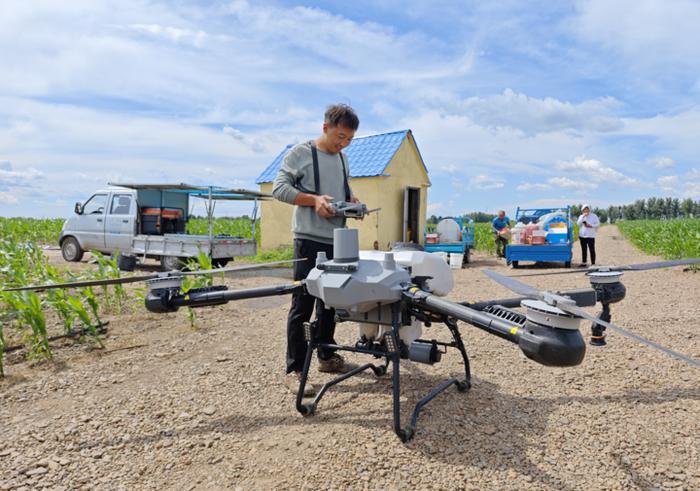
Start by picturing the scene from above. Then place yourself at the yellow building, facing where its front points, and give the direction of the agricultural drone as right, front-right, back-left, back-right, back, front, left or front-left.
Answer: front-right

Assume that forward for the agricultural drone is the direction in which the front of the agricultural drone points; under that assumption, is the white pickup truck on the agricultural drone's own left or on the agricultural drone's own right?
on the agricultural drone's own right

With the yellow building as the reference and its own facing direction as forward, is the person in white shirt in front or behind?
in front

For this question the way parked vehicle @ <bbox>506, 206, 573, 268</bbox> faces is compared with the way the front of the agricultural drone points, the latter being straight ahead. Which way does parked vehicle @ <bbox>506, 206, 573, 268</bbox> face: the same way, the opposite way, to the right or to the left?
the opposite way

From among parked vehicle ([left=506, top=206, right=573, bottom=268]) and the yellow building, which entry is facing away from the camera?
the parked vehicle

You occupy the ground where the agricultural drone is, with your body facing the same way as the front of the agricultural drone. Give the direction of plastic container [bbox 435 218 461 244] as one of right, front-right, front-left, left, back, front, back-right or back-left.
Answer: back-right

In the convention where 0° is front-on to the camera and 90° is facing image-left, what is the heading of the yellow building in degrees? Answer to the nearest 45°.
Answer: approximately 315°

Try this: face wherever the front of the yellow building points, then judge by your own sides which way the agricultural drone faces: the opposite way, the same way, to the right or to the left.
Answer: to the right

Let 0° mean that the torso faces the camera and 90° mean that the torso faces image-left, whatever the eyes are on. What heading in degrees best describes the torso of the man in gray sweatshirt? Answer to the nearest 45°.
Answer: approximately 315°

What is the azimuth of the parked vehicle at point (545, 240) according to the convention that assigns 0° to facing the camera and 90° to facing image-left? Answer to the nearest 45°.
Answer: approximately 180°

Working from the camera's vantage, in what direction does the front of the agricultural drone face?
facing the viewer and to the left of the viewer

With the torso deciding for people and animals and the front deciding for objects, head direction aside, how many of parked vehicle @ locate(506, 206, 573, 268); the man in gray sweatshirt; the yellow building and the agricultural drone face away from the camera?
1

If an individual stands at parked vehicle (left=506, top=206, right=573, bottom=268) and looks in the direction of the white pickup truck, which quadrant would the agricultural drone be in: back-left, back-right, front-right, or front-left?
front-left
